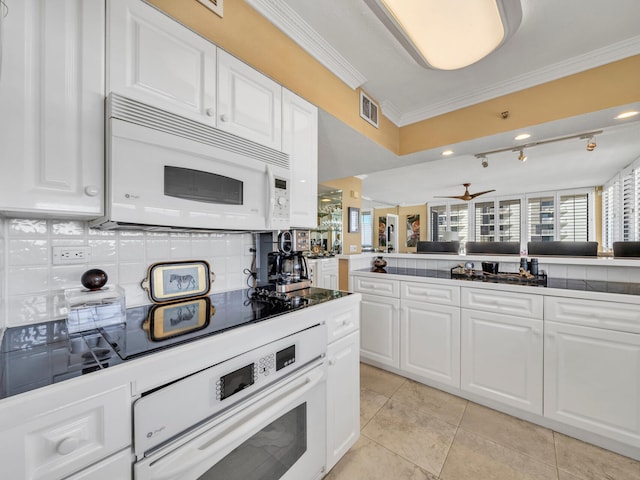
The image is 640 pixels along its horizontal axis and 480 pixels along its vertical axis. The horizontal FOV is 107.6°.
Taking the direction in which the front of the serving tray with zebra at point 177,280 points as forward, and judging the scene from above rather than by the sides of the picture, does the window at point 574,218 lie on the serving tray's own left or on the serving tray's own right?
on the serving tray's own left

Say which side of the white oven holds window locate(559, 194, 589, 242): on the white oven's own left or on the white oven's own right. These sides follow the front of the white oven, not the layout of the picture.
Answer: on the white oven's own left

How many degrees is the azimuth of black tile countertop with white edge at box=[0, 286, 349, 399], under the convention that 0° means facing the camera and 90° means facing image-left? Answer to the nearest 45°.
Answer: approximately 315°

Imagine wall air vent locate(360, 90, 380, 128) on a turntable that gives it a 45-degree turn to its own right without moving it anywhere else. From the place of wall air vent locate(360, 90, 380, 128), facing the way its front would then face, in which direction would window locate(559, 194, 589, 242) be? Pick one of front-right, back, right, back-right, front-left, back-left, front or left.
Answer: back-left

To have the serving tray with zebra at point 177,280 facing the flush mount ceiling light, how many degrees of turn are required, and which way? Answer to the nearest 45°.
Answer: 0° — it already faces it

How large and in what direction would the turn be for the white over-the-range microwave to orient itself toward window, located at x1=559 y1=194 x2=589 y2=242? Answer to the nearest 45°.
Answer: approximately 45° to its left
